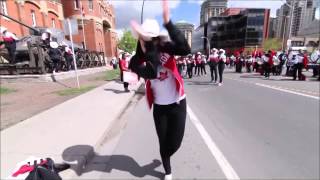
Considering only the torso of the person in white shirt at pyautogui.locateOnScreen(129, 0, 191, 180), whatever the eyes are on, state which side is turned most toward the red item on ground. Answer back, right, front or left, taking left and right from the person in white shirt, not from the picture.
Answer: right

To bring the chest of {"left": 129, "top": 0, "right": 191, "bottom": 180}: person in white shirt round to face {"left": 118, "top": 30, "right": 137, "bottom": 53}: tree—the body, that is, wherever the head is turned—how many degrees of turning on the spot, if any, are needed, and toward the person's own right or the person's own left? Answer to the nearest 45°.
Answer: approximately 180°

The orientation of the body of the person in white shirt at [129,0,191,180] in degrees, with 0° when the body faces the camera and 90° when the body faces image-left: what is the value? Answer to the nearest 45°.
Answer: approximately 0°

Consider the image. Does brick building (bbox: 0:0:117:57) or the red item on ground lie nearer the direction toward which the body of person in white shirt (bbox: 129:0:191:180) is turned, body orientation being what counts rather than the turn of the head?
the red item on ground

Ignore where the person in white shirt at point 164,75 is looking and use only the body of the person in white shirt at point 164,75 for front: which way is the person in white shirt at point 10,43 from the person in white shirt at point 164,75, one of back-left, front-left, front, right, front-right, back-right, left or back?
back-right

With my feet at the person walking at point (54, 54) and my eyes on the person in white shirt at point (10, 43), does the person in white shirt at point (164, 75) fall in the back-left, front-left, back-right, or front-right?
back-left

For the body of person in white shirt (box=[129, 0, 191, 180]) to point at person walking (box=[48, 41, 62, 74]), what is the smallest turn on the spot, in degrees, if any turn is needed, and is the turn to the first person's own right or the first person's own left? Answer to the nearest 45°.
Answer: approximately 135° to the first person's own right

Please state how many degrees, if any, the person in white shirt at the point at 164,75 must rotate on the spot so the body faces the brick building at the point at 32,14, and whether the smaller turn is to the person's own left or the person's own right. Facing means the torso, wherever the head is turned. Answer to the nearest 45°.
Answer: approximately 135° to the person's own right
